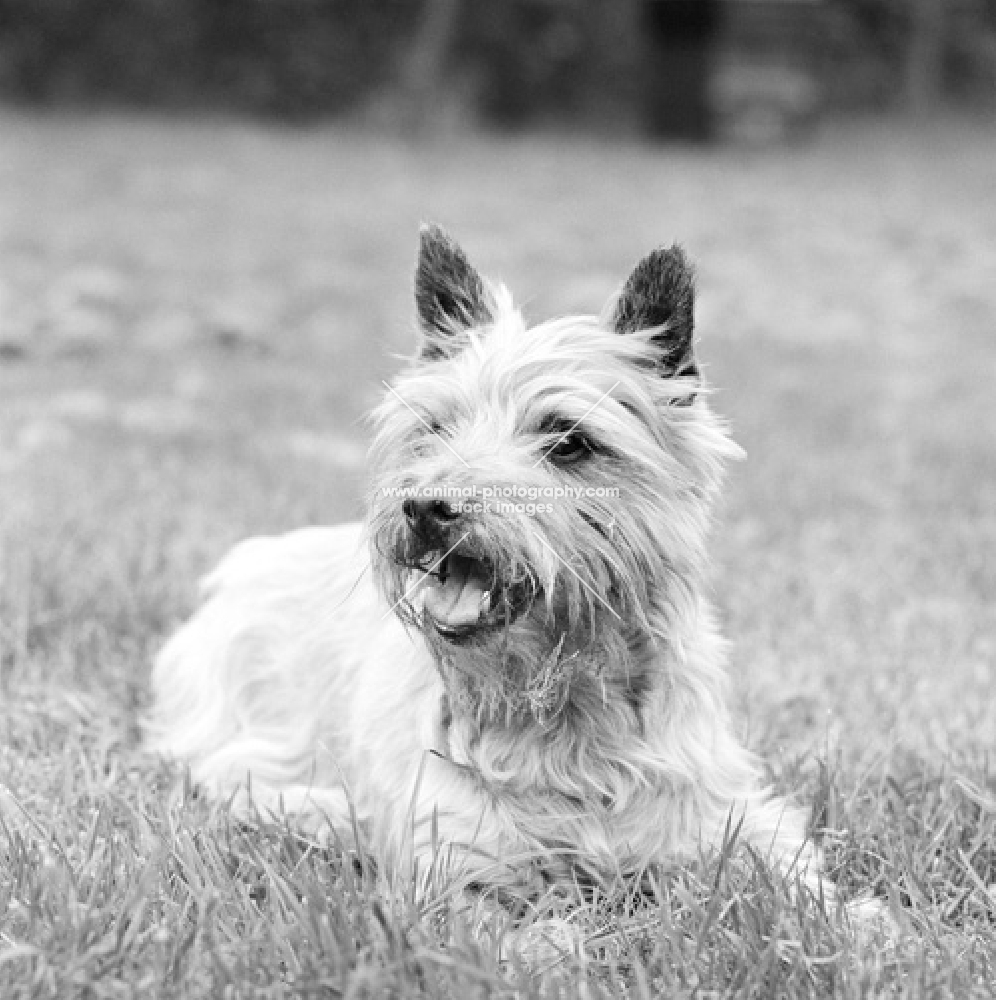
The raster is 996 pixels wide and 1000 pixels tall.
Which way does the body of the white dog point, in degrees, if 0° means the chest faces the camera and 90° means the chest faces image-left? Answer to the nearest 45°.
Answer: approximately 315°
